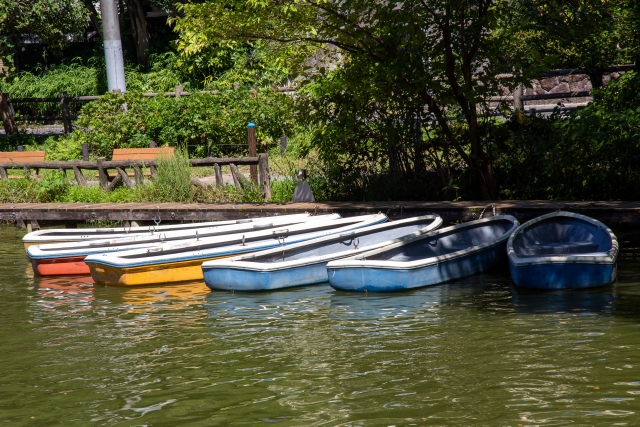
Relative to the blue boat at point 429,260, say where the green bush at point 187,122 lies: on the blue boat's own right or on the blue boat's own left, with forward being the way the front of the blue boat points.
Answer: on the blue boat's own left

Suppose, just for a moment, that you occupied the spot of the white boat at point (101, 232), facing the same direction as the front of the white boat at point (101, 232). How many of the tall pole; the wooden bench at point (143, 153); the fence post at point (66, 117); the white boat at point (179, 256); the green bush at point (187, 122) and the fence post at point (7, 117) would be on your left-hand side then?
5

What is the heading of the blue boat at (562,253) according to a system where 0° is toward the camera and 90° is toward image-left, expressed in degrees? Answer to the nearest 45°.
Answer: approximately 180°

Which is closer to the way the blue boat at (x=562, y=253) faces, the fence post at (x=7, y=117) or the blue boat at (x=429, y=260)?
the fence post

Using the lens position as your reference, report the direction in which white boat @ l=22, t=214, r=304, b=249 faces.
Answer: facing to the right of the viewer

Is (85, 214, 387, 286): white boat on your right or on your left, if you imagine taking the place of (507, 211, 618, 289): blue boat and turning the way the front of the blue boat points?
on your left

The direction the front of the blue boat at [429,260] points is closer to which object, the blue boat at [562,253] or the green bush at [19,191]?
the blue boat

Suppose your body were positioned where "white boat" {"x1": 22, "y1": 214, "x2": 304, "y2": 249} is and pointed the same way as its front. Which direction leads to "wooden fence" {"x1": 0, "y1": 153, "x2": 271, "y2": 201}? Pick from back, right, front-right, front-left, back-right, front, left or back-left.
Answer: left

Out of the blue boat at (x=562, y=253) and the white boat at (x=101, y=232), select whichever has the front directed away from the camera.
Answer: the blue boat
